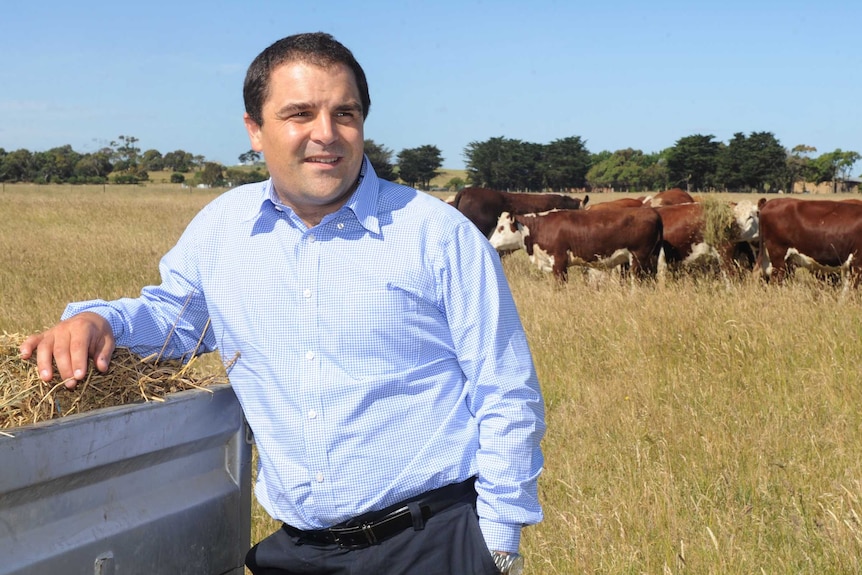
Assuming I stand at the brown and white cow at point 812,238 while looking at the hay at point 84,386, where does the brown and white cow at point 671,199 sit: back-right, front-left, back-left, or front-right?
back-right

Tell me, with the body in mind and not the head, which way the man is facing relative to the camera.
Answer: toward the camera

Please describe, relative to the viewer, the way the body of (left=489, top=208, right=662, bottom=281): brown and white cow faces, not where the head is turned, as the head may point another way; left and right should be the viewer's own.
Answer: facing to the left of the viewer
